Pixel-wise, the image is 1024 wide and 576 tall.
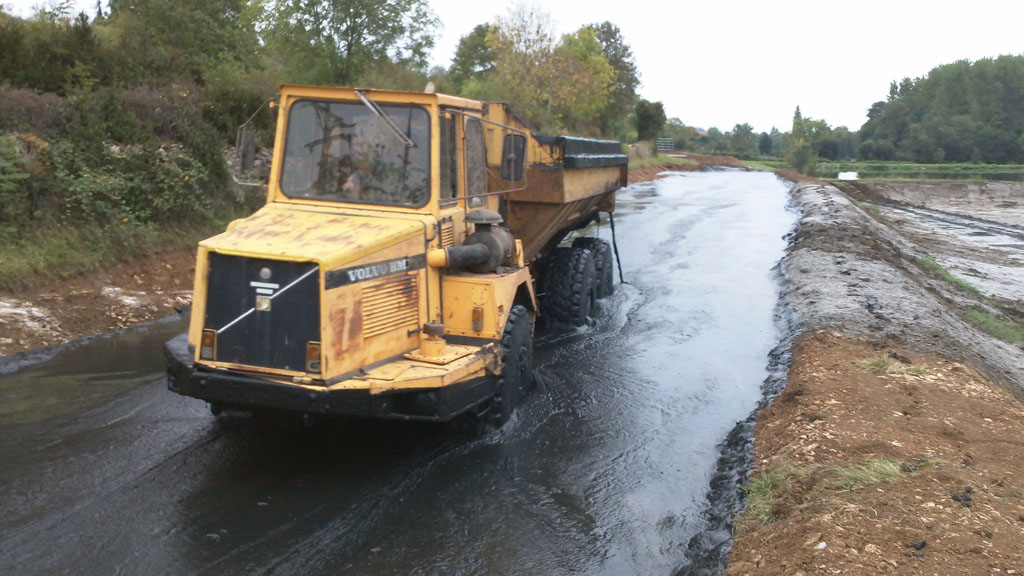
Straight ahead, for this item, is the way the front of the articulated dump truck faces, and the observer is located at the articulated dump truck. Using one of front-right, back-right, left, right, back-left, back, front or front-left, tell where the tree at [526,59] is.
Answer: back-right

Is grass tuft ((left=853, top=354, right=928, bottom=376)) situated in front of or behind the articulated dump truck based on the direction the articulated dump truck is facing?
behind

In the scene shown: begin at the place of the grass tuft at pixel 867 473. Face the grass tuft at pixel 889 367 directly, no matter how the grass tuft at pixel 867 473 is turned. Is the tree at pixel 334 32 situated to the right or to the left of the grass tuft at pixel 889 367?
left

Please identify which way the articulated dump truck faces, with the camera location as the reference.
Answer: facing the viewer and to the left of the viewer

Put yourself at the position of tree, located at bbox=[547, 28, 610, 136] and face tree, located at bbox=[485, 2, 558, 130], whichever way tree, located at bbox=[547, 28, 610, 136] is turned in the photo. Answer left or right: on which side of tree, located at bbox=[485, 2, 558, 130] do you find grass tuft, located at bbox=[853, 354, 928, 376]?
left

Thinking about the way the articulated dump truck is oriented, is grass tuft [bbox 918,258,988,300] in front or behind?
behind

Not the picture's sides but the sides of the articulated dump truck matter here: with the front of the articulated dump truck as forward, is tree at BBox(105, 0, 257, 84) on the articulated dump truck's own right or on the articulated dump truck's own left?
on the articulated dump truck's own right

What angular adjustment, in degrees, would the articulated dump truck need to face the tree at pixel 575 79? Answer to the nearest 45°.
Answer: approximately 135° to its right

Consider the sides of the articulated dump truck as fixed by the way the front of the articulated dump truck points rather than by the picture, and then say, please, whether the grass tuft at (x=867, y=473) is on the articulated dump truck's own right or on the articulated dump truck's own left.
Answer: on the articulated dump truck's own left
